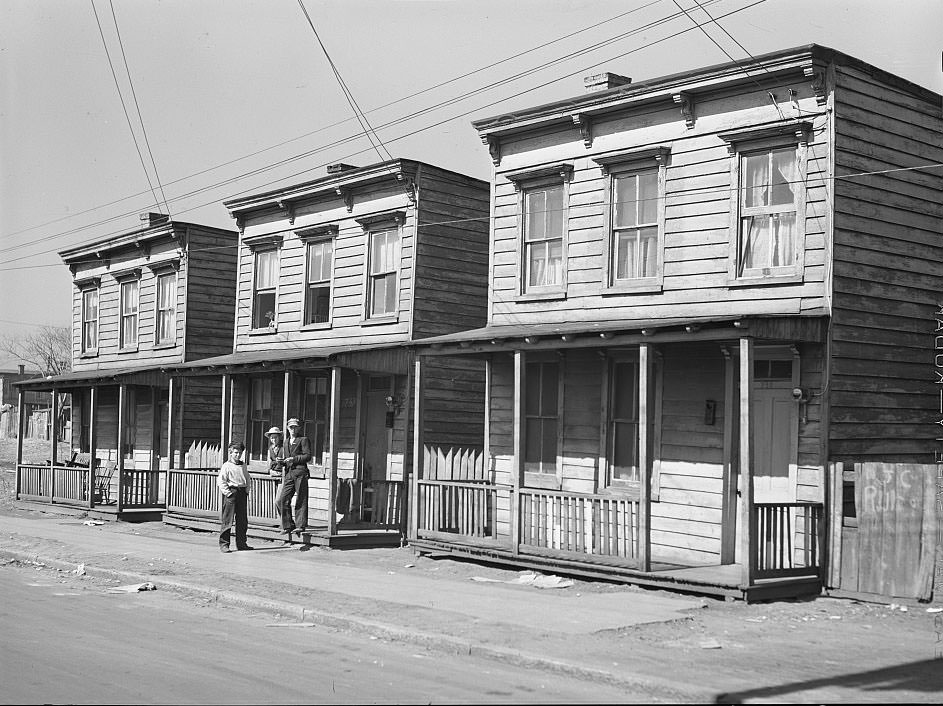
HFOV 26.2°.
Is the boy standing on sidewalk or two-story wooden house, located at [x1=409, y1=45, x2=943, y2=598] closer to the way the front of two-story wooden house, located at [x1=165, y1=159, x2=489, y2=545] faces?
the boy standing on sidewalk

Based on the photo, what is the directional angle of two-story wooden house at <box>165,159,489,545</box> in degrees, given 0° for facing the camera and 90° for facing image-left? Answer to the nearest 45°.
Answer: approximately 45°

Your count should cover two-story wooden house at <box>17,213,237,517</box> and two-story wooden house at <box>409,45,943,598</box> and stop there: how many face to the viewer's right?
0

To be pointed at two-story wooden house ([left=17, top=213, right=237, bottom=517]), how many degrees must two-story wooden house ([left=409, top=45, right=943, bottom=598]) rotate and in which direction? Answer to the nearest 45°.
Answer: approximately 90° to its right

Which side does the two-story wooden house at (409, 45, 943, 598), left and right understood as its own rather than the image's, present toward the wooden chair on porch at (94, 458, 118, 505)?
right

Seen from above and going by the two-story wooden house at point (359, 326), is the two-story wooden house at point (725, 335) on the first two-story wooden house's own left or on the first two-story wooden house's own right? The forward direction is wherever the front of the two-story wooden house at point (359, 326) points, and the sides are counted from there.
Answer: on the first two-story wooden house's own left

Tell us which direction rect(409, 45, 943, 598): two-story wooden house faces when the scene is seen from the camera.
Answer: facing the viewer and to the left of the viewer

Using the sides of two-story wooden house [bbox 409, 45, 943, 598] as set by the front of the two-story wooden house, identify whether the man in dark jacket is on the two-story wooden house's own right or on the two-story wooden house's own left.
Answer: on the two-story wooden house's own right

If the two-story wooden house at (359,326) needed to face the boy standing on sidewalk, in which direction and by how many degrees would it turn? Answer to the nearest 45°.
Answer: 0° — it already faces them
